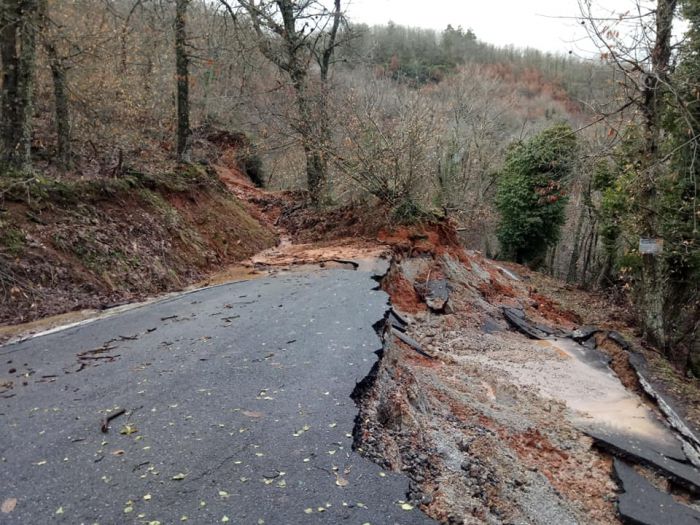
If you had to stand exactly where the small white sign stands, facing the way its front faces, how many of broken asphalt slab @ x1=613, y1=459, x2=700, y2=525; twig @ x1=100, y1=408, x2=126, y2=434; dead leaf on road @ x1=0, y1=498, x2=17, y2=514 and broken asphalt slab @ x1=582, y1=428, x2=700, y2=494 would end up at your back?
0

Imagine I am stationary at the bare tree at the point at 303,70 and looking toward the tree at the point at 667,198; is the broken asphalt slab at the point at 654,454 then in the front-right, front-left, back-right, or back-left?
front-right

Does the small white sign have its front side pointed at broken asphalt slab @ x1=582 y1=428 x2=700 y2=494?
yes

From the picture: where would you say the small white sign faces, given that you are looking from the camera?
facing the viewer

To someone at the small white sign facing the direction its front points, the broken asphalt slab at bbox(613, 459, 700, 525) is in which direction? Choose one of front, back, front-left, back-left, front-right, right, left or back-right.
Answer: front

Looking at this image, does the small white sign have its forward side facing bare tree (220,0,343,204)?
no

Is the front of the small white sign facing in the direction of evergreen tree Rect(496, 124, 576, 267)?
no

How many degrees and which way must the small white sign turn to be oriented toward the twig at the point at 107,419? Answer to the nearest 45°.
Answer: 0° — it already faces it

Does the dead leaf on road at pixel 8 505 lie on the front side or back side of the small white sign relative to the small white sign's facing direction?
on the front side
